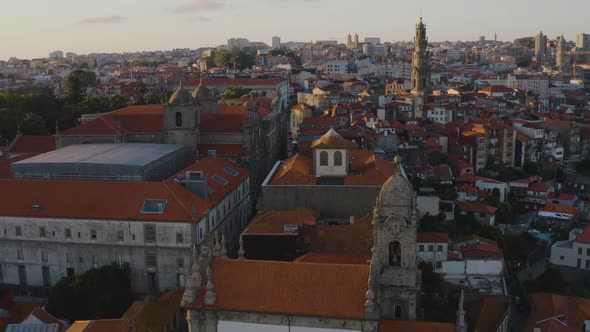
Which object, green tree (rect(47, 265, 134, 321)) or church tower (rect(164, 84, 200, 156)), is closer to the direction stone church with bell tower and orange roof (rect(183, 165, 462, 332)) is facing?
the green tree

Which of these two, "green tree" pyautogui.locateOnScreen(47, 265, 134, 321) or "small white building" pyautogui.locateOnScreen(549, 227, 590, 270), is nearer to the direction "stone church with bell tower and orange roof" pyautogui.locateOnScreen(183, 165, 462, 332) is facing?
the green tree

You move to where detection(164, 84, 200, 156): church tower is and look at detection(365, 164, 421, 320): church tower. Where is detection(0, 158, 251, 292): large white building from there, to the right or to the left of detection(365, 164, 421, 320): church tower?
right

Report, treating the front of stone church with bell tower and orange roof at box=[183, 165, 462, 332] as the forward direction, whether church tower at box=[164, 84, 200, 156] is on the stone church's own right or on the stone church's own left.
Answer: on the stone church's own right

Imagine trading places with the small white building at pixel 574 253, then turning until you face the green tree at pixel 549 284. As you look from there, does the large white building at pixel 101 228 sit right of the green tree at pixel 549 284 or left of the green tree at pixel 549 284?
right

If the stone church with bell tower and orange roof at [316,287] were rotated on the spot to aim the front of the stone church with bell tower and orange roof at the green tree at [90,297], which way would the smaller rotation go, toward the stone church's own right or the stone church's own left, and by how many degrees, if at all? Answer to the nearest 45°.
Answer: approximately 45° to the stone church's own right
